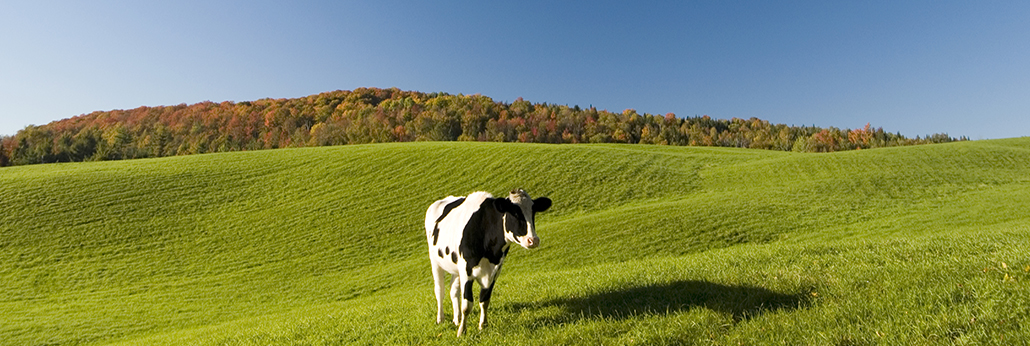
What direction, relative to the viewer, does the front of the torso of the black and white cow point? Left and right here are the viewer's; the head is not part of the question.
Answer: facing the viewer and to the right of the viewer
